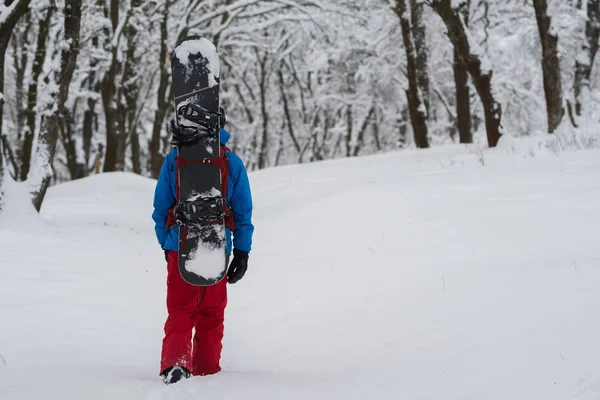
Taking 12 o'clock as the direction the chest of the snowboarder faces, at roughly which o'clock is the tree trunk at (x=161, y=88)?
The tree trunk is roughly at 12 o'clock from the snowboarder.

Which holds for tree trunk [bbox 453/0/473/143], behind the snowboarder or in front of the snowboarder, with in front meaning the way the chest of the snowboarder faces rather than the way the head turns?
in front

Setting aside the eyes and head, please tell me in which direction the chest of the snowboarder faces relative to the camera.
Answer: away from the camera

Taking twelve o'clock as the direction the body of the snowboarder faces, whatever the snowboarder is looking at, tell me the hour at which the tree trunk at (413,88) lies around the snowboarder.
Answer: The tree trunk is roughly at 1 o'clock from the snowboarder.

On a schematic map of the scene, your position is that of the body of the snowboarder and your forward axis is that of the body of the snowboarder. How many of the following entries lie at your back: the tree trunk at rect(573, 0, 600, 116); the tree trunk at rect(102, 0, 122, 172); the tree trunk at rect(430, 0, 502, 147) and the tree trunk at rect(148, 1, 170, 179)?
0

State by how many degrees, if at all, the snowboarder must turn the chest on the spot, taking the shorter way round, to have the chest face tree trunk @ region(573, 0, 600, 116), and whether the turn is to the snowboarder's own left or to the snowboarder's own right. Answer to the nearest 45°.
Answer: approximately 45° to the snowboarder's own right

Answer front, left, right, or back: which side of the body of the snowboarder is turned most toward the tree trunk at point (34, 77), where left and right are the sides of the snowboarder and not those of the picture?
front

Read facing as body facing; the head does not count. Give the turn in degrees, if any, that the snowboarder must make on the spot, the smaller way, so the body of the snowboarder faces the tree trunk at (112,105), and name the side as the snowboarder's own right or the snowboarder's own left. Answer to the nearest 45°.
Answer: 0° — they already face it

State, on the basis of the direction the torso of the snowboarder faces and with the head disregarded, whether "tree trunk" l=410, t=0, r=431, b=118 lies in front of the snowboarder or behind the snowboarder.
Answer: in front

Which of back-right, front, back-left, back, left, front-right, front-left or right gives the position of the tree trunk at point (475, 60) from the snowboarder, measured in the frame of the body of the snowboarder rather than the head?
front-right
